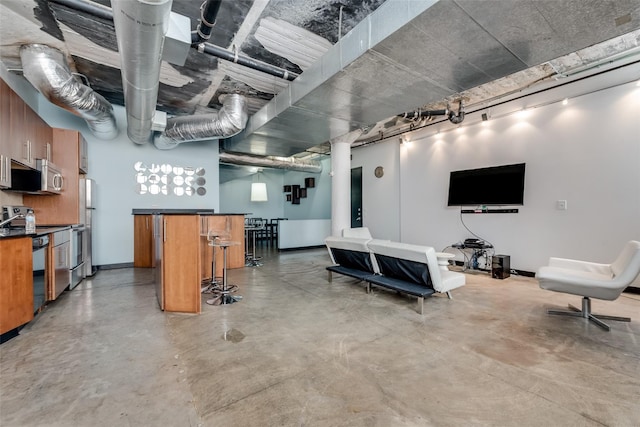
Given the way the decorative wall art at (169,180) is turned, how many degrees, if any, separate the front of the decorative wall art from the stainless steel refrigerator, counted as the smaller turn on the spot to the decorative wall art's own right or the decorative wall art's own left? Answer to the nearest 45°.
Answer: approximately 45° to the decorative wall art's own right

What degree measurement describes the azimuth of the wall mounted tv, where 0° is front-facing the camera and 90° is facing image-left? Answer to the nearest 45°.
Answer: approximately 45°

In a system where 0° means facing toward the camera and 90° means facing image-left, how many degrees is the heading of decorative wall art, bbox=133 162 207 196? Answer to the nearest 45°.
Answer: approximately 0°

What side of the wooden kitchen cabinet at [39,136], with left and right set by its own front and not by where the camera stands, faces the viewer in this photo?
right

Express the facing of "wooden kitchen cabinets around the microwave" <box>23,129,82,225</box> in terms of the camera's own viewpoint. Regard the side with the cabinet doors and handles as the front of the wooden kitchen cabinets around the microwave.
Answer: facing to the right of the viewer

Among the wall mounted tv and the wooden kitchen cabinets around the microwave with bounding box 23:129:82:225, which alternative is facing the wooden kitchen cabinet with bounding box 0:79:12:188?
the wall mounted tv

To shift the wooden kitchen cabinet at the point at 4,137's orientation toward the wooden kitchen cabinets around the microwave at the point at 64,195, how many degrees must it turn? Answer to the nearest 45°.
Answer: approximately 90° to its left
